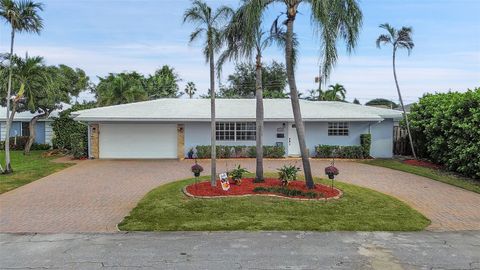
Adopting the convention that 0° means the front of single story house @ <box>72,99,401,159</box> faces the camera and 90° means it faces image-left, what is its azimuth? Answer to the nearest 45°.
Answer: approximately 0°

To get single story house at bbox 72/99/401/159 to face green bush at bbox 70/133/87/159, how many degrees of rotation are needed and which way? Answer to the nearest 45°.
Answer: approximately 90° to its right

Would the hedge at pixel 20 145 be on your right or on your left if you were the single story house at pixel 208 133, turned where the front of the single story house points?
on your right

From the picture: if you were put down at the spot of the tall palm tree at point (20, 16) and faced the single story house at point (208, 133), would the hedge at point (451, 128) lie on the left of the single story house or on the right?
right

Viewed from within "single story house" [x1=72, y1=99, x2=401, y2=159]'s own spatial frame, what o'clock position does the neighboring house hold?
The neighboring house is roughly at 4 o'clock from the single story house.

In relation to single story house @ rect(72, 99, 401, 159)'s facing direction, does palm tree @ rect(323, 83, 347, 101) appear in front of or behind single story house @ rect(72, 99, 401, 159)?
behind

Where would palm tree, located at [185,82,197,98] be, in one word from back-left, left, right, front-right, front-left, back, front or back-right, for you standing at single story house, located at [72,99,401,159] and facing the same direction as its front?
back

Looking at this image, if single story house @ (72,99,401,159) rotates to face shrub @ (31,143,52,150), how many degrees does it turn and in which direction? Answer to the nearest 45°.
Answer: approximately 135° to its right

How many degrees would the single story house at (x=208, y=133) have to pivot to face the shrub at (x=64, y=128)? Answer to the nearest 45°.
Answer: approximately 90° to its right

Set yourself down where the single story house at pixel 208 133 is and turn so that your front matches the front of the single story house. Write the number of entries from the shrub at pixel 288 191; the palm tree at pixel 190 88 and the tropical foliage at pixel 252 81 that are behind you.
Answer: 2

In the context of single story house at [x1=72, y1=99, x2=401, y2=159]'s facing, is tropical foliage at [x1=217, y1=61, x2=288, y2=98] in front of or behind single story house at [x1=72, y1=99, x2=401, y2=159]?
behind
